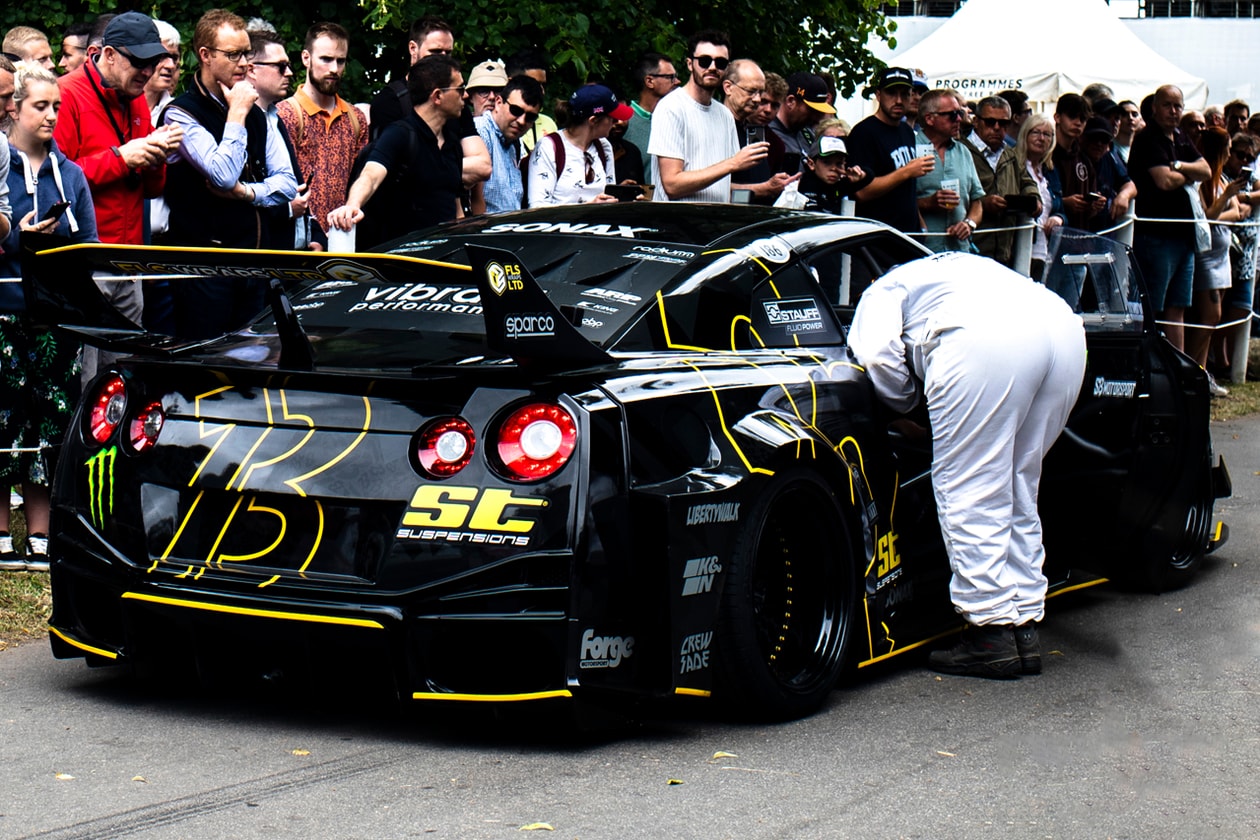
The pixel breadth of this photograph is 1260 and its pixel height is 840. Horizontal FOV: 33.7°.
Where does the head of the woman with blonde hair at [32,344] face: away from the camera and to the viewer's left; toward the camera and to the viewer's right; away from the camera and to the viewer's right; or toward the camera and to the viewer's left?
toward the camera and to the viewer's right

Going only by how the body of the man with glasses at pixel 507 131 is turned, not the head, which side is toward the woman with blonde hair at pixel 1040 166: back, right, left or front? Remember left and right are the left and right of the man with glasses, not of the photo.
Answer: left

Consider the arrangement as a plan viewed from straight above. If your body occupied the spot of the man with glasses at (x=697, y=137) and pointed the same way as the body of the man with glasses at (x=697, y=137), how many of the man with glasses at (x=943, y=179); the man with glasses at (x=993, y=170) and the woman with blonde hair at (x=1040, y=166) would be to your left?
3

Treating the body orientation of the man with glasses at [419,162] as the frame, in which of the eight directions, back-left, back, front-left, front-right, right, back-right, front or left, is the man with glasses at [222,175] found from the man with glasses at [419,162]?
right

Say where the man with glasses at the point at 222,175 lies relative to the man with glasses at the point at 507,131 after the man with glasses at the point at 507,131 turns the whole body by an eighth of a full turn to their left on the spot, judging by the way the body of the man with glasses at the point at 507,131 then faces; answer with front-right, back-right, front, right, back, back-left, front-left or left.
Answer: back-right

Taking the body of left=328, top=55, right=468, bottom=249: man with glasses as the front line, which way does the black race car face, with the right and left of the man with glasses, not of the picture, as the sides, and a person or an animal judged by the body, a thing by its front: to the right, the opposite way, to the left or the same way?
to the left

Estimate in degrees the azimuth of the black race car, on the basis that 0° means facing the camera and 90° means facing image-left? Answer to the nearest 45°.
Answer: approximately 225°

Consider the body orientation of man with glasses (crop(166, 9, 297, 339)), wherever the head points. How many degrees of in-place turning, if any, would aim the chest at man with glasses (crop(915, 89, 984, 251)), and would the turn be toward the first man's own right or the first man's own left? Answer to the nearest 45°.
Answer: approximately 90° to the first man's own left

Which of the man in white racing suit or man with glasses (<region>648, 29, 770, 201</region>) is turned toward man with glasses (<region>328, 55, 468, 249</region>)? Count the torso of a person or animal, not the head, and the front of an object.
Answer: the man in white racing suit

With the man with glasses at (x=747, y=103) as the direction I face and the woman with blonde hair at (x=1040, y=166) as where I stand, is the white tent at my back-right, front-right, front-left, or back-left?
back-right

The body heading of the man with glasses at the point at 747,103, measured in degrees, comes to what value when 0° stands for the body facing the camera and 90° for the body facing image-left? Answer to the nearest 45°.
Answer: approximately 315°

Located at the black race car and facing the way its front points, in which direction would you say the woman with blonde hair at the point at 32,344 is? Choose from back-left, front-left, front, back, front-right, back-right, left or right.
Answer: left

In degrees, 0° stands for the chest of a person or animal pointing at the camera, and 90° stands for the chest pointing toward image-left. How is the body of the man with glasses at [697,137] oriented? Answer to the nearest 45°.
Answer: approximately 315°

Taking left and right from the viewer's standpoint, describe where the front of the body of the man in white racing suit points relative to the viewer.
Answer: facing away from the viewer and to the left of the viewer

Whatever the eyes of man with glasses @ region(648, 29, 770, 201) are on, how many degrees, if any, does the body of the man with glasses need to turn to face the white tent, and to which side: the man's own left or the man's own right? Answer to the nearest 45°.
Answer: approximately 135° to the man's own left

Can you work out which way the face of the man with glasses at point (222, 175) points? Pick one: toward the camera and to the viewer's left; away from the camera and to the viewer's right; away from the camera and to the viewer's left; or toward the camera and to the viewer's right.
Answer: toward the camera and to the viewer's right
